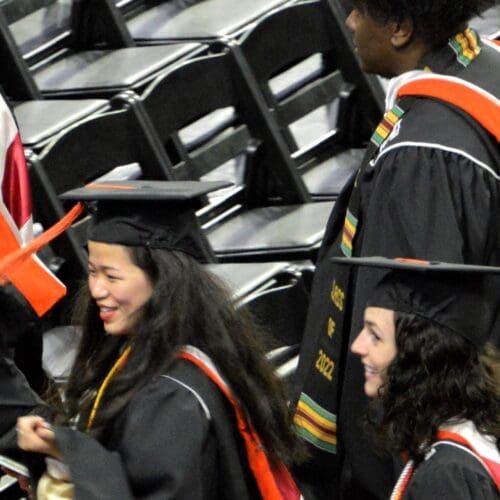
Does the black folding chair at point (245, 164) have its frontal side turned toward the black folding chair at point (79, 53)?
no

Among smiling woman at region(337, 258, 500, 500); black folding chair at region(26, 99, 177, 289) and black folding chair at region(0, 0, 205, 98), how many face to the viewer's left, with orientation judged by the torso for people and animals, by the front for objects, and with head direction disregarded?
1

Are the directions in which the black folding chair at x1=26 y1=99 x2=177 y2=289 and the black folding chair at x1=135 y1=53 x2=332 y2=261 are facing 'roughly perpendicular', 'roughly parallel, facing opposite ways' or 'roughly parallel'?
roughly parallel

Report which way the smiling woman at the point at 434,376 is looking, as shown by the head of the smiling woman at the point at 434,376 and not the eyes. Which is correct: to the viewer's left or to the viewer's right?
to the viewer's left

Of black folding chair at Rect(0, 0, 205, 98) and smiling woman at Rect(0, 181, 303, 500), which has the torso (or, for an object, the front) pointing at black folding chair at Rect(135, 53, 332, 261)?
black folding chair at Rect(0, 0, 205, 98)

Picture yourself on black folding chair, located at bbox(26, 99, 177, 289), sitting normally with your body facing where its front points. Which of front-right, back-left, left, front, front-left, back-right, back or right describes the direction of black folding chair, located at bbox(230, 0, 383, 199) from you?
left

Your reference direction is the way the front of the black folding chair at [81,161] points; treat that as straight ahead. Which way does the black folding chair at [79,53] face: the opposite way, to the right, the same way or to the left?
the same way

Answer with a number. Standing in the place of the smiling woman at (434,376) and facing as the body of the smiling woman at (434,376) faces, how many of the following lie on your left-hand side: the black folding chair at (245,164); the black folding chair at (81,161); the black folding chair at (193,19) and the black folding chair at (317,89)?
0

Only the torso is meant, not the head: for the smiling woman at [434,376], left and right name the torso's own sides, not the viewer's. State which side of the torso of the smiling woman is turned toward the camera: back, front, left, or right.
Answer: left

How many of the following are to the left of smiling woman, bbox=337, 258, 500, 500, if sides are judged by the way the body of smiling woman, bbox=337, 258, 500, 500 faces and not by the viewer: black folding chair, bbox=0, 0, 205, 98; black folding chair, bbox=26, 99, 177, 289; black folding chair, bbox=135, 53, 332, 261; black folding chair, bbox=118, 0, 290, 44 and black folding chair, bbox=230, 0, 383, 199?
0

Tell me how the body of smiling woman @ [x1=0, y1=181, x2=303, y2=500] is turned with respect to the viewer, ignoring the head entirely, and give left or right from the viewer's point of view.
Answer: facing the viewer and to the left of the viewer

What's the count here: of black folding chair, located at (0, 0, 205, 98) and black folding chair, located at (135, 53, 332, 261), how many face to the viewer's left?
0
